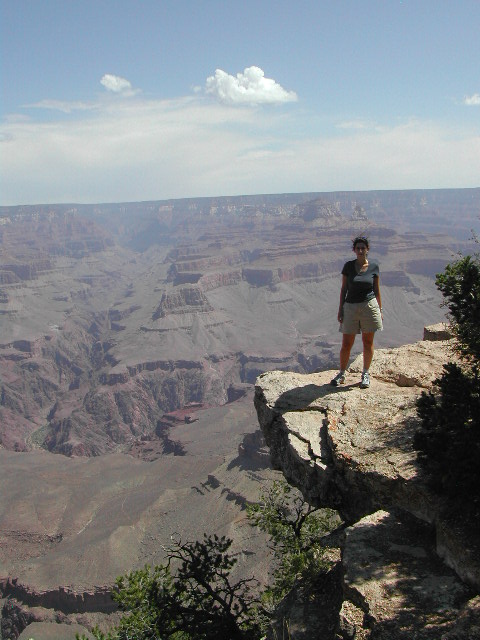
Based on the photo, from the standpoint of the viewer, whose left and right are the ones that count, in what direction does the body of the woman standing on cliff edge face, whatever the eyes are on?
facing the viewer
